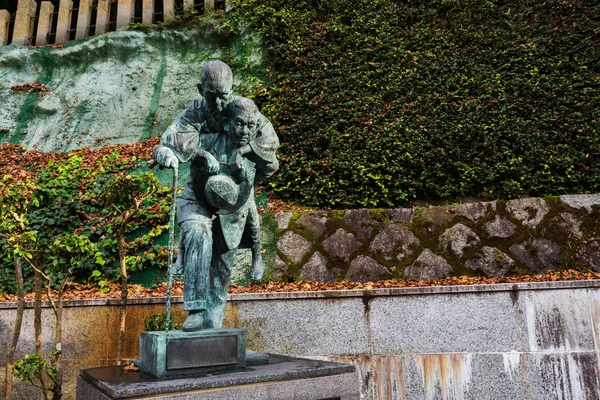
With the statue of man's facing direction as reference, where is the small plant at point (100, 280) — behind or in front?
behind

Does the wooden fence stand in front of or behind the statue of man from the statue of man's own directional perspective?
behind

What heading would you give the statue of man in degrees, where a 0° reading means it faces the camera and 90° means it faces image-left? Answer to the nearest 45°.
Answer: approximately 0°
